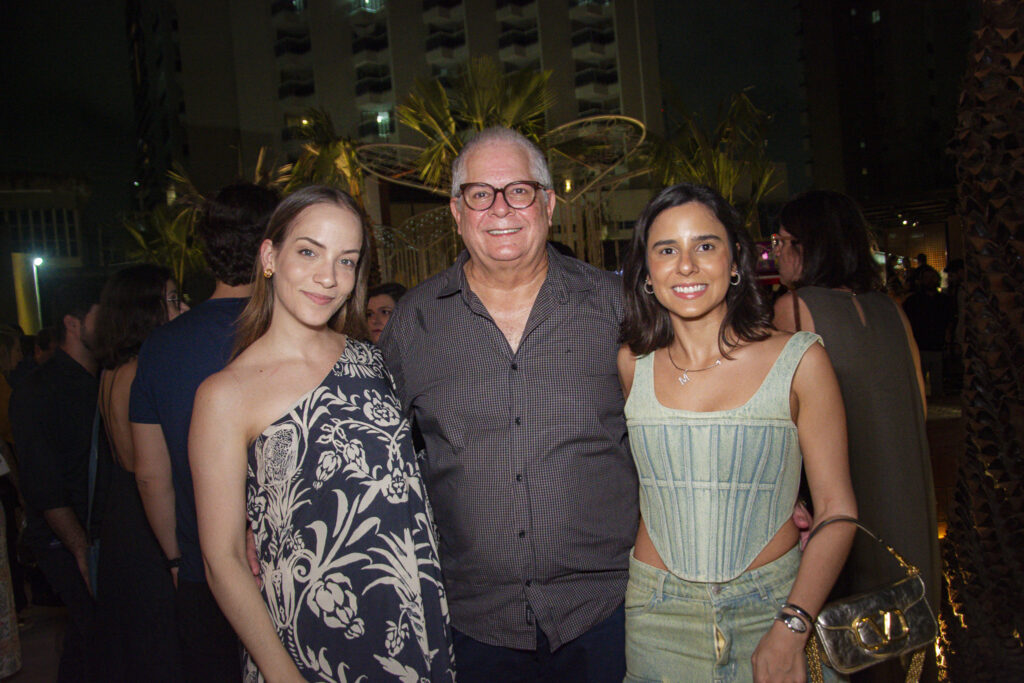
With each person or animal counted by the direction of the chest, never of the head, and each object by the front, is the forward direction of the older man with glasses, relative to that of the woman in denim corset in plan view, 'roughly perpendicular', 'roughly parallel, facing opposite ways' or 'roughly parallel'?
roughly parallel

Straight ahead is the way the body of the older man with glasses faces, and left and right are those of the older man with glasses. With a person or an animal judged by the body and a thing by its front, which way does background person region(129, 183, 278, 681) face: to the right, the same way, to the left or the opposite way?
the opposite way

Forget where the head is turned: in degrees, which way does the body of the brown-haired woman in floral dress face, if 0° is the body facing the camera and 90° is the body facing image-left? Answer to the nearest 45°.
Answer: approximately 315°

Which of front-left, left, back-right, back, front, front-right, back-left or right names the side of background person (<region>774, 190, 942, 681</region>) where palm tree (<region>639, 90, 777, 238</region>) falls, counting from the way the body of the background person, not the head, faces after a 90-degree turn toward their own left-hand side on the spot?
back-right

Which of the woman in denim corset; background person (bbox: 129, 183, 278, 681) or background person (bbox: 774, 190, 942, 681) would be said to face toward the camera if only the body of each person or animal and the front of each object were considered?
the woman in denim corset

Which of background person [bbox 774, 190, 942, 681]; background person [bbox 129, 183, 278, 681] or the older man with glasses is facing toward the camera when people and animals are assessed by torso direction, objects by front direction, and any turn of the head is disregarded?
the older man with glasses

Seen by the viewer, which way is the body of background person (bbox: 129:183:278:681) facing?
away from the camera

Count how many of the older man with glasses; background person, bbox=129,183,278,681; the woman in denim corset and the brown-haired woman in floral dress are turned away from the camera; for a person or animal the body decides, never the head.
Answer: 1

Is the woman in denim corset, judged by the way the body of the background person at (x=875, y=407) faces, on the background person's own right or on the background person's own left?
on the background person's own left

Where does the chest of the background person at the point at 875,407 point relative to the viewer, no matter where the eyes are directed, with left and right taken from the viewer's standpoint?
facing away from the viewer and to the left of the viewer

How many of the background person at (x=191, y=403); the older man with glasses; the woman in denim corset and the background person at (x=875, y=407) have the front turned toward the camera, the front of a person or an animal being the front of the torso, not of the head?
2

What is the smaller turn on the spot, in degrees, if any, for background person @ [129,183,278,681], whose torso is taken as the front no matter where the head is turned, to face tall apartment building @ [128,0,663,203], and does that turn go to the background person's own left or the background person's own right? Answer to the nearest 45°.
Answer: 0° — they already face it

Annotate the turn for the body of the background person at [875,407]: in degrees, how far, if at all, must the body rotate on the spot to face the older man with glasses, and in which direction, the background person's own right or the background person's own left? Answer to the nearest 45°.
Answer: approximately 90° to the background person's own left

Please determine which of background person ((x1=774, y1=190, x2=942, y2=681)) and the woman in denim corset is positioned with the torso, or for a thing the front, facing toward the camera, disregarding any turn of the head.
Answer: the woman in denim corset

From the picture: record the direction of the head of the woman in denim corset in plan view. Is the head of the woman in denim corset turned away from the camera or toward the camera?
toward the camera

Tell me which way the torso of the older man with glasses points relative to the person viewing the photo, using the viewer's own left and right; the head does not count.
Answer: facing the viewer

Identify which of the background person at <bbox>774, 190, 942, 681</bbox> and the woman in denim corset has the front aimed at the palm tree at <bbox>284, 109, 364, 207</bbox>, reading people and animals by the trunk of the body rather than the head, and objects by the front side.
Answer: the background person
